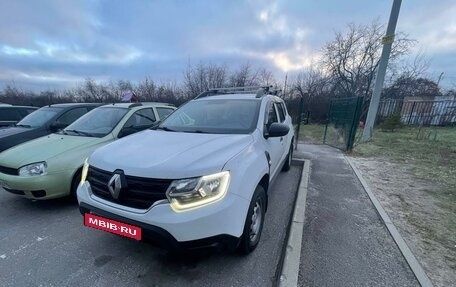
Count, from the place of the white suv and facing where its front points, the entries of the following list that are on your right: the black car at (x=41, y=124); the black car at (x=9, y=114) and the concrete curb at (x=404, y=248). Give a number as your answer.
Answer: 2

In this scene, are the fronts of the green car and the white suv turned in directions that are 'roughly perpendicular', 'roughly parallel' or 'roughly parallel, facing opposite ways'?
roughly parallel

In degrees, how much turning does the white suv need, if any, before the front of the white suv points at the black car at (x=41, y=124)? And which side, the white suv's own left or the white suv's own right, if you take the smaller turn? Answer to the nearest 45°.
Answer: approximately 90° to the white suv's own right

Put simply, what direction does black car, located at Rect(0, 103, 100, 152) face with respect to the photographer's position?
facing the viewer and to the left of the viewer

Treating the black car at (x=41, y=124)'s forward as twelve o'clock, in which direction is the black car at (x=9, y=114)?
the black car at (x=9, y=114) is roughly at 4 o'clock from the black car at (x=41, y=124).

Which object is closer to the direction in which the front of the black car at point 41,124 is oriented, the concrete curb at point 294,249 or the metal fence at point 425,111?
the concrete curb

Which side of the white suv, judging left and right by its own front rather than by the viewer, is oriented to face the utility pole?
back

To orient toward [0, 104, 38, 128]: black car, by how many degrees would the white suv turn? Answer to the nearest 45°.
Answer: approximately 90° to its right

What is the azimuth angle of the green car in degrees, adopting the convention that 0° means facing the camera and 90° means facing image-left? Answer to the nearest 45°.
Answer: approximately 45°

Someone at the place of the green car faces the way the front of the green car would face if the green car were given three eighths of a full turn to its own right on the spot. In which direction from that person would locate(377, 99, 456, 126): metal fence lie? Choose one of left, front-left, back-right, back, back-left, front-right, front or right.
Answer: right

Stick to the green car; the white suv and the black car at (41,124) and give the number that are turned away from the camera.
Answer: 0

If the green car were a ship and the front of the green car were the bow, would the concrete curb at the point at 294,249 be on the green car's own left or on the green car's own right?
on the green car's own left

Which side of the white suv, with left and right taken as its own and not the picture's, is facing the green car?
right
